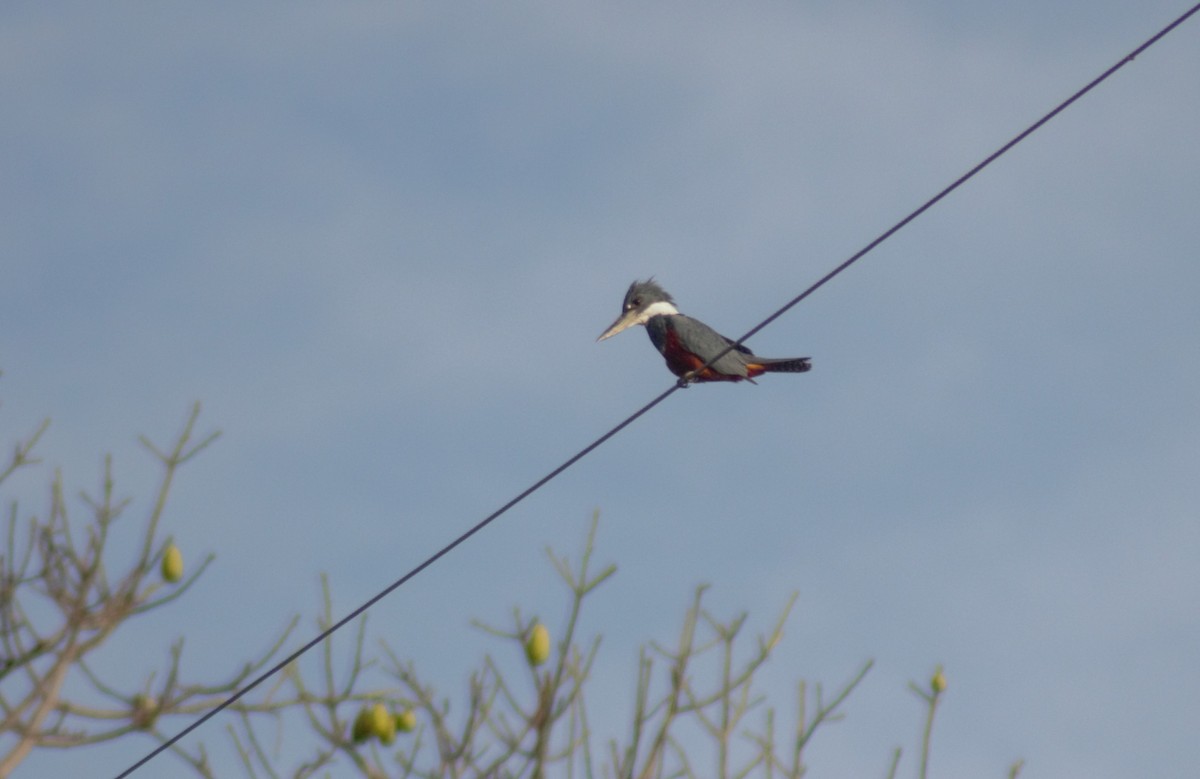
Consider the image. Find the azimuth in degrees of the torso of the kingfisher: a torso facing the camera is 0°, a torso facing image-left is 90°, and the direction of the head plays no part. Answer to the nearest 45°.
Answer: approximately 90°
